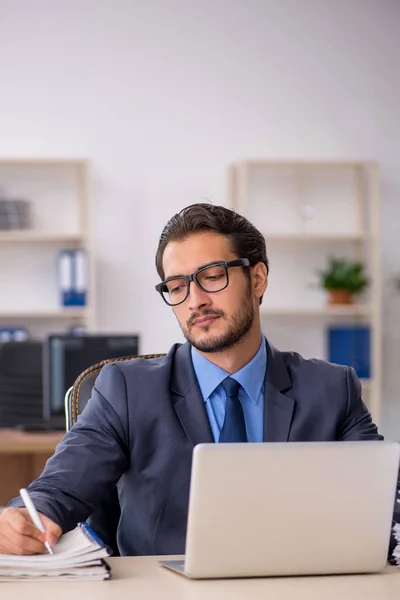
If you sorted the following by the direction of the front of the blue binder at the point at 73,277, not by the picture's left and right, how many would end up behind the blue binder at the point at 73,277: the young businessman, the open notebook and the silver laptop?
0

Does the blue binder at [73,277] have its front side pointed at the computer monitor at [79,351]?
yes

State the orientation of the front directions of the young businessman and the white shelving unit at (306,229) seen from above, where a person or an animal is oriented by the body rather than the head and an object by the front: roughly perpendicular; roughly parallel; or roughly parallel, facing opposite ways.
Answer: roughly parallel

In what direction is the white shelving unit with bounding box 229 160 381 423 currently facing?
toward the camera

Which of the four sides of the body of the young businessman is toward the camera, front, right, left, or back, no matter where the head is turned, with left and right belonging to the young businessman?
front

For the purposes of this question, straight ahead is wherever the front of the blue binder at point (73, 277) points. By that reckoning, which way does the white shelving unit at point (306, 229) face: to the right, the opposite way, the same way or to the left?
the same way

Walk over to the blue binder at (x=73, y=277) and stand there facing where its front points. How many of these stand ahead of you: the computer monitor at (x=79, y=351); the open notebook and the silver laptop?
3

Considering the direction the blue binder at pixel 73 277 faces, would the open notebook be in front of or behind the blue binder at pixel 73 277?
in front

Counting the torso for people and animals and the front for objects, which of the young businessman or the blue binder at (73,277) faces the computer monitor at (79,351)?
the blue binder

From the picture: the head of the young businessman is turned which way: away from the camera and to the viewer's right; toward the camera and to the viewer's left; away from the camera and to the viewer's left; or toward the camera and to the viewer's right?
toward the camera and to the viewer's left

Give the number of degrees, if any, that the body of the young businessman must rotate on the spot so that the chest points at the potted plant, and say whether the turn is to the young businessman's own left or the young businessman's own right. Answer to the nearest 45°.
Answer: approximately 180°

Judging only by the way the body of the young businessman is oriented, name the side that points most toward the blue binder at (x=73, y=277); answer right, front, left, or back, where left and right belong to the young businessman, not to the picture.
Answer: back

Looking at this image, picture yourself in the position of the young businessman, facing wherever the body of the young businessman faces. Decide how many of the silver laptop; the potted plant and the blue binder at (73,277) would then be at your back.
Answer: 2

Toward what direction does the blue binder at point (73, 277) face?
toward the camera

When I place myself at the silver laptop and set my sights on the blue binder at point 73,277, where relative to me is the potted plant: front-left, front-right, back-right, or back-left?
front-right

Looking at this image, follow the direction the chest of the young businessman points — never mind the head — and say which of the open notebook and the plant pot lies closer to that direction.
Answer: the open notebook

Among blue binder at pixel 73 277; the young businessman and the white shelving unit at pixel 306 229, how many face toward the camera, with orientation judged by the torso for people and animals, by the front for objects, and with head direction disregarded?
3
